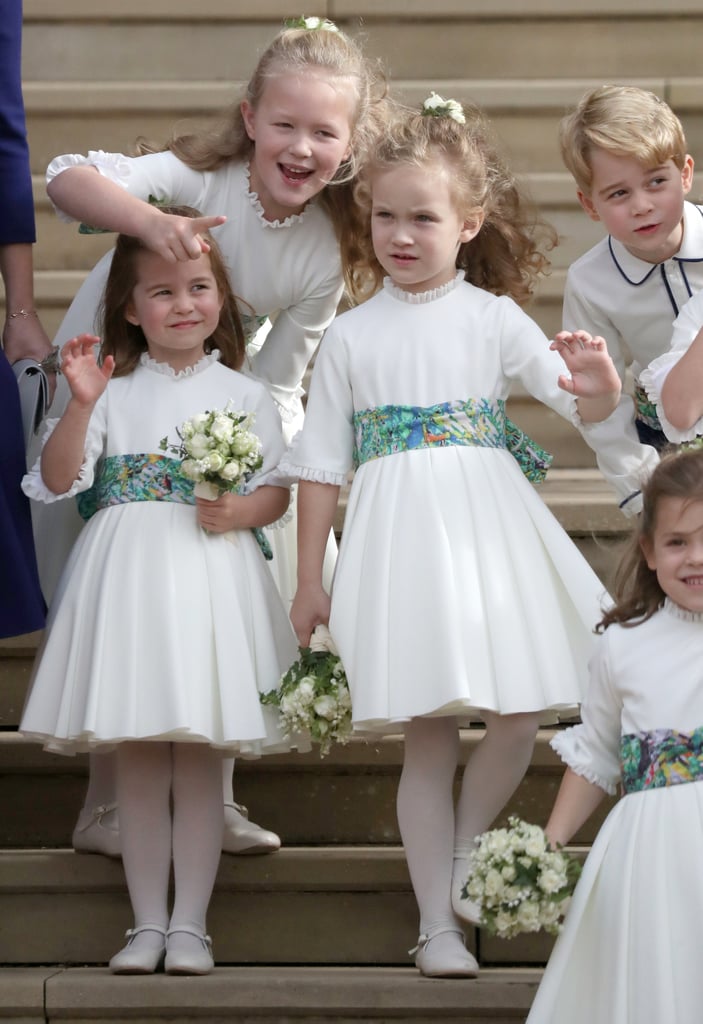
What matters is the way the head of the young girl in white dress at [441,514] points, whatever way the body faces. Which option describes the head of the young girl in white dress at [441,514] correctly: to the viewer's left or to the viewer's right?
to the viewer's left

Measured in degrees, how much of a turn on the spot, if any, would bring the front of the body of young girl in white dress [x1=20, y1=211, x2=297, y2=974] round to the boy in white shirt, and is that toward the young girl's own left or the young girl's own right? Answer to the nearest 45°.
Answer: approximately 90° to the young girl's own left

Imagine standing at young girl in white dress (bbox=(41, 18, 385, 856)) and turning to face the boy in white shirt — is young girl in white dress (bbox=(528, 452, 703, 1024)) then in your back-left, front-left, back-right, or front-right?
front-right

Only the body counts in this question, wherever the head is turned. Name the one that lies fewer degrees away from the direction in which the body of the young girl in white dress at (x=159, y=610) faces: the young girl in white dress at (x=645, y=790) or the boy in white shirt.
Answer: the young girl in white dress

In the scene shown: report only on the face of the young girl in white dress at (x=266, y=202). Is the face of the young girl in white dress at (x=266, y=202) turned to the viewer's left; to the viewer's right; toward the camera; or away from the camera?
toward the camera

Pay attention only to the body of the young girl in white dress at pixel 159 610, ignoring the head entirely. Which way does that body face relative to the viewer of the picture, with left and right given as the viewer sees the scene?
facing the viewer

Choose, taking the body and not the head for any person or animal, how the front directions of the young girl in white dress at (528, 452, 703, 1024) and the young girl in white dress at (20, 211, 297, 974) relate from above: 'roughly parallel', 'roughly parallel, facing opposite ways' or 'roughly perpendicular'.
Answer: roughly parallel

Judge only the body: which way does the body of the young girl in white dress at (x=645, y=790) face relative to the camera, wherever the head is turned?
toward the camera

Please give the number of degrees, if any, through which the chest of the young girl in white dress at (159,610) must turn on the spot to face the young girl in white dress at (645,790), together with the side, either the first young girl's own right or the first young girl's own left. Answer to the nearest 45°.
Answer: approximately 45° to the first young girl's own left

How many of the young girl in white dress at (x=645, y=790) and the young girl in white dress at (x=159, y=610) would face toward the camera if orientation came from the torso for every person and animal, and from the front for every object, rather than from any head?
2
